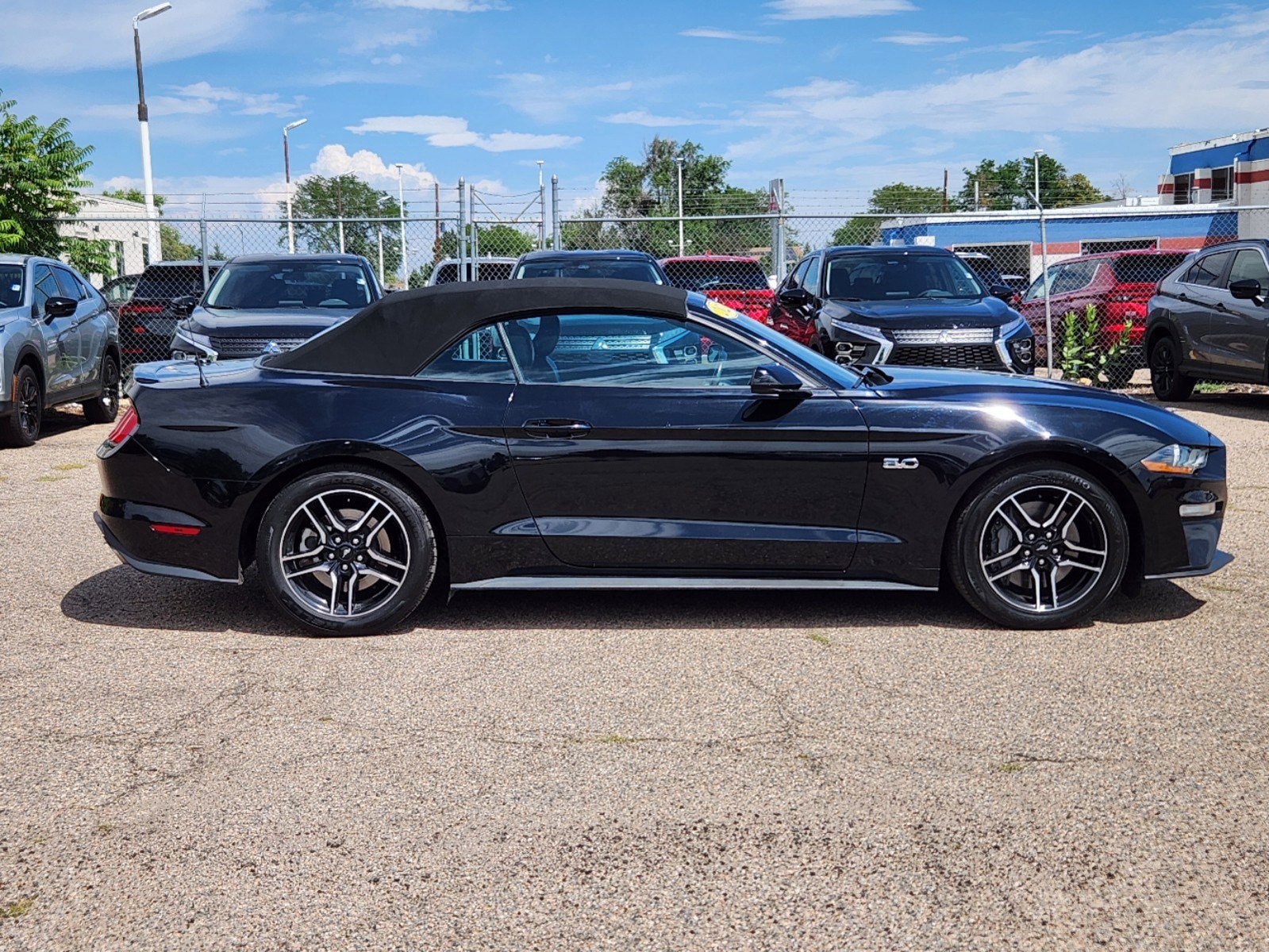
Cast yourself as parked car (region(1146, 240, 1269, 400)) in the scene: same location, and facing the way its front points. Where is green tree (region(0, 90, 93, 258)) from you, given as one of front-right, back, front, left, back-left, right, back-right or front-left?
back-right

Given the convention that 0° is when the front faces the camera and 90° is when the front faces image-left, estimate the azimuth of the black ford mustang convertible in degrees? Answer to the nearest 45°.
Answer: approximately 270°

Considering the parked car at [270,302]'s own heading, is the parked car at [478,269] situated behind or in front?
behind

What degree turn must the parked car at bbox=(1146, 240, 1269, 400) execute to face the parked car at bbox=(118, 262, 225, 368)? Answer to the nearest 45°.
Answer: approximately 135° to its right

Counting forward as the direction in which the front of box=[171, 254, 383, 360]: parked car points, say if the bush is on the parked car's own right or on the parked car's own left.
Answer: on the parked car's own left
